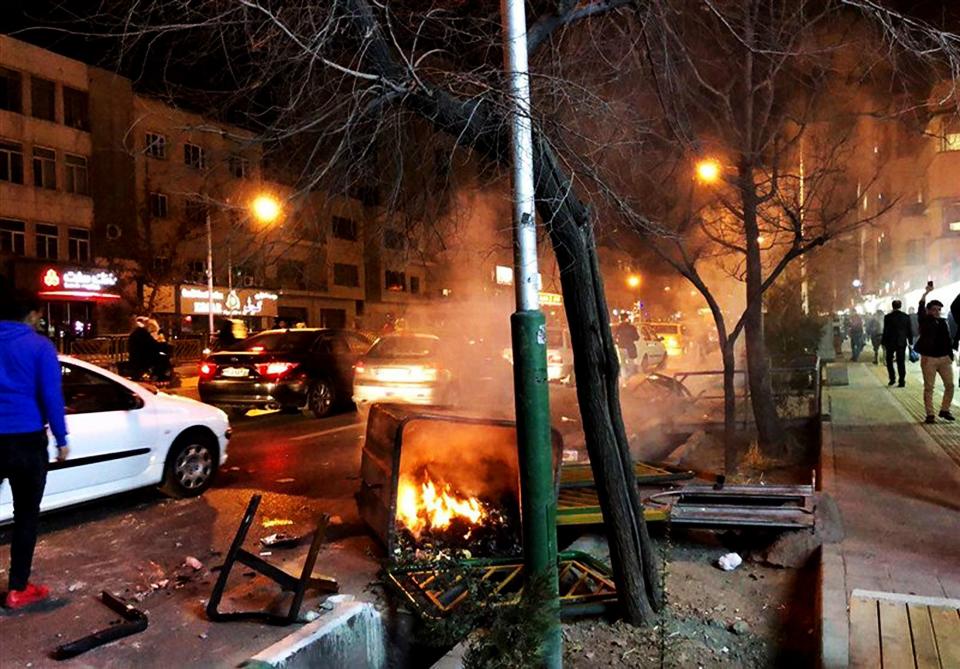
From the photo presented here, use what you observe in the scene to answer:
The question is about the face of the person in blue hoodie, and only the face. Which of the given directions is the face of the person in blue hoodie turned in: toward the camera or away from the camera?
away from the camera

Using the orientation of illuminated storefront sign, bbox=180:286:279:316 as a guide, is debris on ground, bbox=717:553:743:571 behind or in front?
in front

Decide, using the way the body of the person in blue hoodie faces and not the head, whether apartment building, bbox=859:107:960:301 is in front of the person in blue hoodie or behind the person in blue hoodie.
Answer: in front

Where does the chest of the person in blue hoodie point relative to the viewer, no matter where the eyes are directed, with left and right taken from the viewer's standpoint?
facing away from the viewer and to the right of the viewer

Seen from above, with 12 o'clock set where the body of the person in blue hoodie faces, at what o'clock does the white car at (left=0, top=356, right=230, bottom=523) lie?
The white car is roughly at 11 o'clock from the person in blue hoodie.

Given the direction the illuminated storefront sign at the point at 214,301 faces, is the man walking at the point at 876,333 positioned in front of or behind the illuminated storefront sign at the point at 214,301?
in front

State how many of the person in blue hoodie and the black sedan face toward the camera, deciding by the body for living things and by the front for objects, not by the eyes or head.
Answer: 0

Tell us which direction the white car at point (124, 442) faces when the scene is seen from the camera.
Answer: facing away from the viewer and to the right of the viewer

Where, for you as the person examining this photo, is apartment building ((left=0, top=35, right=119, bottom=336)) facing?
facing the viewer and to the right of the viewer

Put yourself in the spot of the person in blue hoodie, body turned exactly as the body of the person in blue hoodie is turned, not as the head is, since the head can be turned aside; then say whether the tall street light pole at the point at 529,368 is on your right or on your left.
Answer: on your right

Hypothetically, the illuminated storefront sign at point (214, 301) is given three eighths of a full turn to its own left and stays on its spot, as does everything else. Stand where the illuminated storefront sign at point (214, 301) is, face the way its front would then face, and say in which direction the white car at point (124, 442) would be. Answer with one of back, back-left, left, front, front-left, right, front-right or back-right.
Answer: back

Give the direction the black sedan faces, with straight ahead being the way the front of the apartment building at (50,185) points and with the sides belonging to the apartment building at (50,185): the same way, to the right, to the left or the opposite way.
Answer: to the left

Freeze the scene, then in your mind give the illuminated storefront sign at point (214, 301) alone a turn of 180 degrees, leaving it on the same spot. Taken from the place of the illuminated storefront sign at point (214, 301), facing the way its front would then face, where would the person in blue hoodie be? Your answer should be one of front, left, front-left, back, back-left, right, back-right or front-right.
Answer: back-left

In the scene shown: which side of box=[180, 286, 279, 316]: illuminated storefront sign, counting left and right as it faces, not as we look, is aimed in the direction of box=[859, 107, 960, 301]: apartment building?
front

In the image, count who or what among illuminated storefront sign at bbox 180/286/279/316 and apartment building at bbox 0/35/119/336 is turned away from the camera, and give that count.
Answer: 0

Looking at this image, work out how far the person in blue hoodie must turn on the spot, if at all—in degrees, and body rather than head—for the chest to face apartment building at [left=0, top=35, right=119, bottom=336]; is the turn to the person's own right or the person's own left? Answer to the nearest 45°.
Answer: approximately 45° to the person's own left
